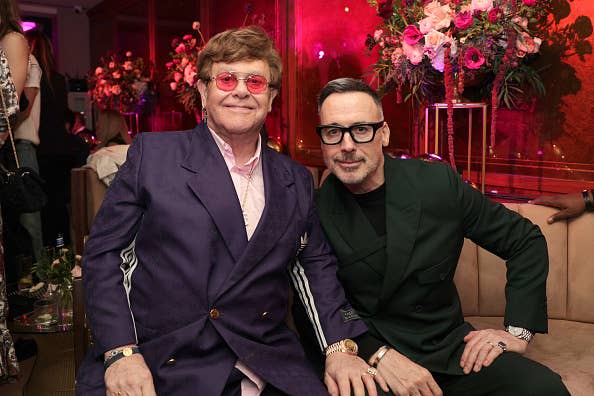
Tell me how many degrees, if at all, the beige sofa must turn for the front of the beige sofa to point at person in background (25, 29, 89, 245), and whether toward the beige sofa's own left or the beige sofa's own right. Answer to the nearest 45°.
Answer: approximately 90° to the beige sofa's own right

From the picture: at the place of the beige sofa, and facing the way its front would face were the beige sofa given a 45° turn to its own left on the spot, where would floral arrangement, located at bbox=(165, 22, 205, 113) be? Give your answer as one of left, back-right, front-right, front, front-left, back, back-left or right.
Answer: back

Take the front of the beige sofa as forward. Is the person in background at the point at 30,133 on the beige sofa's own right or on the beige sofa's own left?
on the beige sofa's own right

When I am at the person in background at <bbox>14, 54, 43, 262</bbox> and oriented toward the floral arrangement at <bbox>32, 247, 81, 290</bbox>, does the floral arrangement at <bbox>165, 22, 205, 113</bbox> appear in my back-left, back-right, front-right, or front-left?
back-left

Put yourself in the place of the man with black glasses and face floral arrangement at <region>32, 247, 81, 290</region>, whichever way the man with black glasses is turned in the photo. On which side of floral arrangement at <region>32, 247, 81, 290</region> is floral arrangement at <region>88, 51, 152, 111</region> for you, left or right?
right

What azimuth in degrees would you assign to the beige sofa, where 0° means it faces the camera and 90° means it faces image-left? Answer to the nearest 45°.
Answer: approximately 0°

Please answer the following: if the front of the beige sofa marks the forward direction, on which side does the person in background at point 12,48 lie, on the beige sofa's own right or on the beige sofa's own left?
on the beige sofa's own right

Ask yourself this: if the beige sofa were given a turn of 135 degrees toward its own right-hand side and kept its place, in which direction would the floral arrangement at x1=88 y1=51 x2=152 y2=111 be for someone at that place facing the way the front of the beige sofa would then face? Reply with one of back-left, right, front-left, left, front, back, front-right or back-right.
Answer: front
